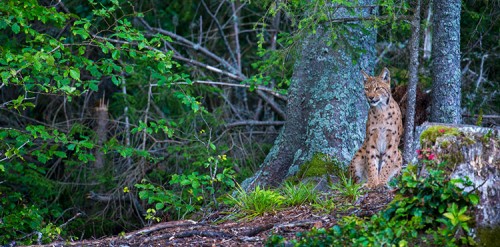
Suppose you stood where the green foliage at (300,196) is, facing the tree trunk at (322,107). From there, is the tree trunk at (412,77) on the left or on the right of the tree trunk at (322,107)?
right

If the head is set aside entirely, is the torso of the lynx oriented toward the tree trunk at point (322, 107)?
no

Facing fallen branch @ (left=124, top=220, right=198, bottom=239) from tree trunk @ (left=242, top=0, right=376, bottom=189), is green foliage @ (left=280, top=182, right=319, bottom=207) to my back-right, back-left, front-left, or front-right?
front-left

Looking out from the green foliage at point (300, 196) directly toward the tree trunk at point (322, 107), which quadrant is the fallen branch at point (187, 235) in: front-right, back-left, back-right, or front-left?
back-left

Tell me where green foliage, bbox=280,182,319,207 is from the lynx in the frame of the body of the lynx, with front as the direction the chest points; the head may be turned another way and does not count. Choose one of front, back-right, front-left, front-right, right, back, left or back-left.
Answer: front-right

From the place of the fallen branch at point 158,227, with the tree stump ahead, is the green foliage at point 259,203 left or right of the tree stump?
left

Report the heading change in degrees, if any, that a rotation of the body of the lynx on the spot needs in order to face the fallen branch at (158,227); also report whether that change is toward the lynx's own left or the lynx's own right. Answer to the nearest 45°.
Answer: approximately 45° to the lynx's own right

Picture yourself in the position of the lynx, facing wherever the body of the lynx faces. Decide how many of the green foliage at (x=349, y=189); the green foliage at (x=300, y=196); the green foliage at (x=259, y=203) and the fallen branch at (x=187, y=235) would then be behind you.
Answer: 0

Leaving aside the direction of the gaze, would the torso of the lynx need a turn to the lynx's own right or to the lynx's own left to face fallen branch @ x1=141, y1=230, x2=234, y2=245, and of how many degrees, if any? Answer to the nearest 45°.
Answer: approximately 45° to the lynx's own right

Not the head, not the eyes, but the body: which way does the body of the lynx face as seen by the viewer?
toward the camera
